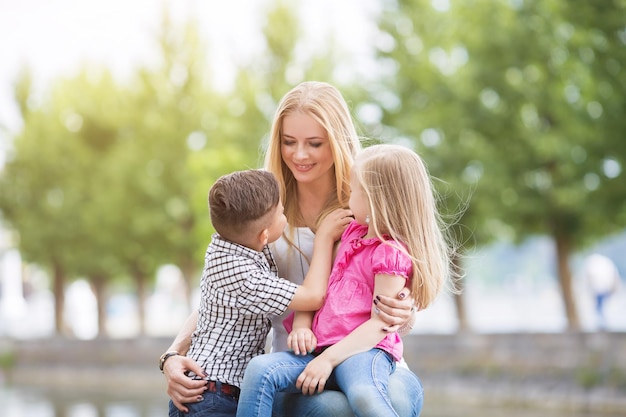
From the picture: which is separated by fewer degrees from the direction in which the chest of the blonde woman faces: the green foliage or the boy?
the boy

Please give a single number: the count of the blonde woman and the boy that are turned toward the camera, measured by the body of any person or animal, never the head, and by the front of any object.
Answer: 1

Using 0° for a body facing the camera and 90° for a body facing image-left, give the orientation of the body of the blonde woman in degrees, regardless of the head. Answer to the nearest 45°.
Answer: approximately 0°

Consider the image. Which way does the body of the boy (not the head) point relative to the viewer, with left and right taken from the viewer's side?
facing away from the viewer and to the right of the viewer

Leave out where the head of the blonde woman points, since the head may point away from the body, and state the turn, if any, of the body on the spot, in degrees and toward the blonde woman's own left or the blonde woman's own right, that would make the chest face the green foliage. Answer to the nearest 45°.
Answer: approximately 180°

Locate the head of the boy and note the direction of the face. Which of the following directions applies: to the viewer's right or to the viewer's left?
to the viewer's right
